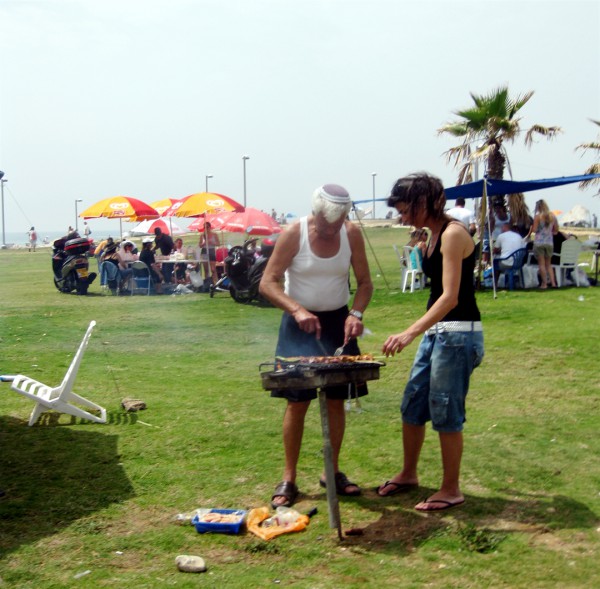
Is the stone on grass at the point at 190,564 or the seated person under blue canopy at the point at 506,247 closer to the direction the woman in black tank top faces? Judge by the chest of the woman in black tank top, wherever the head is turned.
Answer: the stone on grass

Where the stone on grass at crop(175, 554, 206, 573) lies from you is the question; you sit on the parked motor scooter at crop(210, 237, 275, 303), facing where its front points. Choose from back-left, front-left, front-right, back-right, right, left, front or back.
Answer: front-left

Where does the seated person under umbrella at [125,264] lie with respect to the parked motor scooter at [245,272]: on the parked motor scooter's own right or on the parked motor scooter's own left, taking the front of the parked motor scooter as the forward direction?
on the parked motor scooter's own right

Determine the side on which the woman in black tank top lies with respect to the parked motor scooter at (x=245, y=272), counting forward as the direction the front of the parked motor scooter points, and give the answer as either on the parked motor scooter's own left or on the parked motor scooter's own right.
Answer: on the parked motor scooter's own left

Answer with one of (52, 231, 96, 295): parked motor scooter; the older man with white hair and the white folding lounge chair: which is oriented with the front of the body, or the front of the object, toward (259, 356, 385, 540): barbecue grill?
the older man with white hair

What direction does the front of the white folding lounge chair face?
to the viewer's left

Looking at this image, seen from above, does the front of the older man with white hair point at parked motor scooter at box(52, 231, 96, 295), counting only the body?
no

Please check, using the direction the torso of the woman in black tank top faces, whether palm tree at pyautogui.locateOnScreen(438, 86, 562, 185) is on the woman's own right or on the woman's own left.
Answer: on the woman's own right

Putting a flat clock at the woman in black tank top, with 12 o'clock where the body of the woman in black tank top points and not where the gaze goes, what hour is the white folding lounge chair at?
The white folding lounge chair is roughly at 1 o'clock from the woman in black tank top.

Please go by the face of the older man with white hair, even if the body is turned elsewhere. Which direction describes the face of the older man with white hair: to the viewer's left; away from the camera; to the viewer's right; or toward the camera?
toward the camera

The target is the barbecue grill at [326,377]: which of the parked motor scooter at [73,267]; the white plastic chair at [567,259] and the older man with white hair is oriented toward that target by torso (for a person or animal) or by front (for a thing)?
the older man with white hair

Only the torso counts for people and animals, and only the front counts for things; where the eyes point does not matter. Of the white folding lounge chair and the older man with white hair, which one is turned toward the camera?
the older man with white hair

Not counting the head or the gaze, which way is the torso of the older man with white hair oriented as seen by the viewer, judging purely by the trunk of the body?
toward the camera

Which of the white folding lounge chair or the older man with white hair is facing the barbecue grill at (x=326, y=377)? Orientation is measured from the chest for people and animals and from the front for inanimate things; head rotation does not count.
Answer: the older man with white hair

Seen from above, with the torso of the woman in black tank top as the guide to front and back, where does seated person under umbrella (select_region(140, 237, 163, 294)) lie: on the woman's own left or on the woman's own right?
on the woman's own right

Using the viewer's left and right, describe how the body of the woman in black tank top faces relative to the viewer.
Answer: facing to the left of the viewer

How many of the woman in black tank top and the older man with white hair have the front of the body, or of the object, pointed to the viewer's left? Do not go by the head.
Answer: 1
